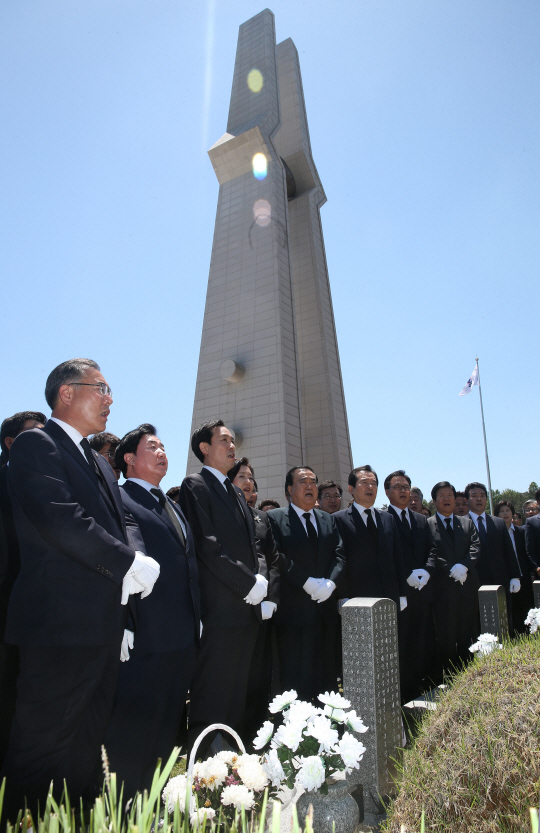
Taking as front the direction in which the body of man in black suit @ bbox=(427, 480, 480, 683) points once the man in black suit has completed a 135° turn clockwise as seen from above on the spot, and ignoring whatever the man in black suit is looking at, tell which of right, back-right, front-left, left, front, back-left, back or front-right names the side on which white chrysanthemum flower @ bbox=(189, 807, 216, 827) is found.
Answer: back-left

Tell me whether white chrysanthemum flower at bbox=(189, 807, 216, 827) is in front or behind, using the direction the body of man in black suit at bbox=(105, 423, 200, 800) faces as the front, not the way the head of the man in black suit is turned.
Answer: in front

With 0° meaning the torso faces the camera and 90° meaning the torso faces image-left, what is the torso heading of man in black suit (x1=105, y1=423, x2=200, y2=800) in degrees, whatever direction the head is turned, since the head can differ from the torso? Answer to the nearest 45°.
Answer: approximately 315°

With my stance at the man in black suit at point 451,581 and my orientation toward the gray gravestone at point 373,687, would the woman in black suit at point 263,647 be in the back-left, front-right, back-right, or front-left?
front-right

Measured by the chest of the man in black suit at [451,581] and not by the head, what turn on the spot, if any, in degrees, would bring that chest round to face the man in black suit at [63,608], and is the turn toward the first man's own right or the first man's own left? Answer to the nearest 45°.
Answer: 0° — they already face them

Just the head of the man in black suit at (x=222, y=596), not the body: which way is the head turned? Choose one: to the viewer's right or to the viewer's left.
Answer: to the viewer's right

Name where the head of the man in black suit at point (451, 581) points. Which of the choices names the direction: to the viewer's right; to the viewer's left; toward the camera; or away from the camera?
toward the camera

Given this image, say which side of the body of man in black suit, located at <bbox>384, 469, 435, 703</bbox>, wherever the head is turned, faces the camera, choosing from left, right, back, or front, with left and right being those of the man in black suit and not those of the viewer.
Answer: front

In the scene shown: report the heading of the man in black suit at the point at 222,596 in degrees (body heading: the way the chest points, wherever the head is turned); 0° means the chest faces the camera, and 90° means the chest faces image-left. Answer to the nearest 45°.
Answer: approximately 315°

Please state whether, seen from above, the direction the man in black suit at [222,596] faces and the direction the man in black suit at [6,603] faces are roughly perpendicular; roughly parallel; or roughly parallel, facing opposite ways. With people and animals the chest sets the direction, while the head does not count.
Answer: roughly parallel

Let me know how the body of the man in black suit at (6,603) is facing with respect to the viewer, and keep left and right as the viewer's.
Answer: facing the viewer and to the right of the viewer

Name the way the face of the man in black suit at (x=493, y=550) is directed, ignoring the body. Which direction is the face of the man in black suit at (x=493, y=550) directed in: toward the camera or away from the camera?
toward the camera

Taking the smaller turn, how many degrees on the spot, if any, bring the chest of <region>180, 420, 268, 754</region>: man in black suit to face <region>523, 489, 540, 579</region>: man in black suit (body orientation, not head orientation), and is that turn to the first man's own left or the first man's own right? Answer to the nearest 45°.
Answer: approximately 90° to the first man's own left

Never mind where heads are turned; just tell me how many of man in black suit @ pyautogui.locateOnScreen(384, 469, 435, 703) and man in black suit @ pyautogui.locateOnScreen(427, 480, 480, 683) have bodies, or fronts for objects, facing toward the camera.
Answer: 2

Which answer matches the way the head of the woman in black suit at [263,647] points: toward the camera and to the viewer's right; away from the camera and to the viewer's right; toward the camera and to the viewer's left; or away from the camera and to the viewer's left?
toward the camera and to the viewer's right
